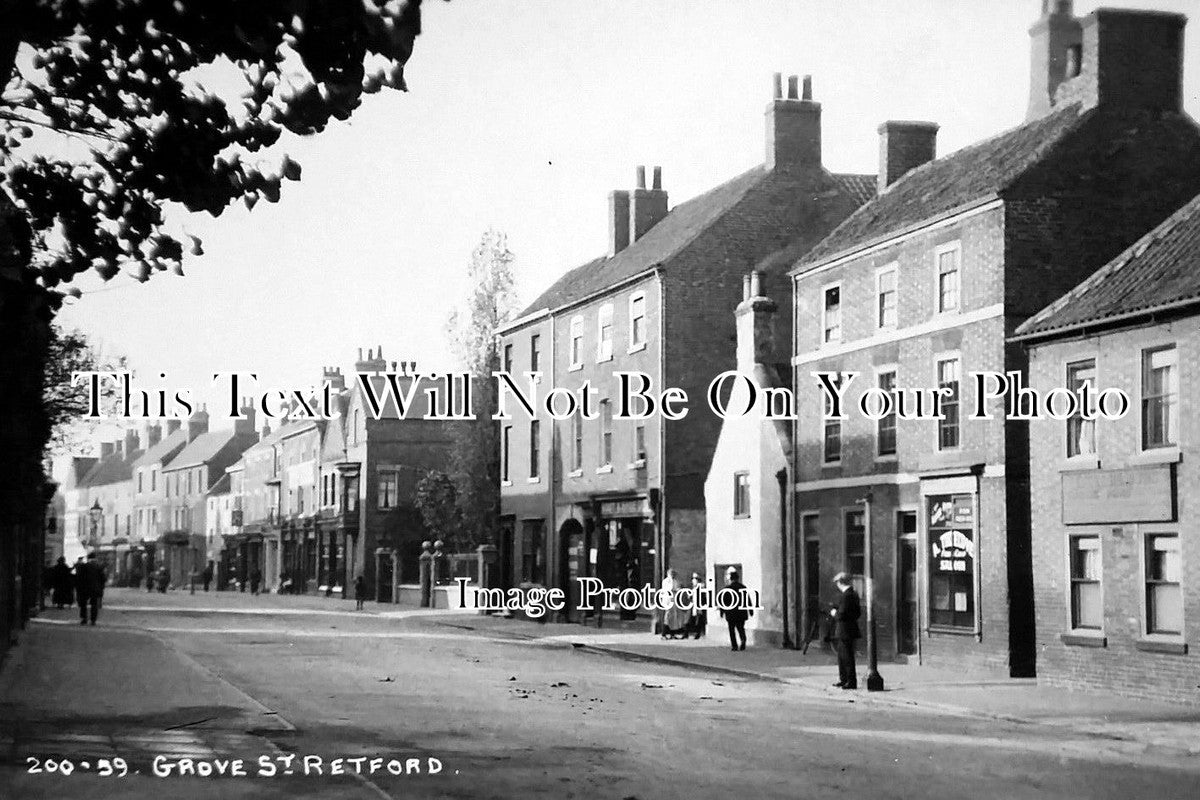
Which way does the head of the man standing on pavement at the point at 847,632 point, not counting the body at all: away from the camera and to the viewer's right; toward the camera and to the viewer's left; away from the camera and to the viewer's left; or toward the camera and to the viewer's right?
toward the camera and to the viewer's left

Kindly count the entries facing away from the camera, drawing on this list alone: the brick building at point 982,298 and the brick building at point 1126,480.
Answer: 0

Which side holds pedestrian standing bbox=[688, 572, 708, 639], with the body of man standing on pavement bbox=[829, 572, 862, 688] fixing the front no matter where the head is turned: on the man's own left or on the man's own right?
on the man's own right

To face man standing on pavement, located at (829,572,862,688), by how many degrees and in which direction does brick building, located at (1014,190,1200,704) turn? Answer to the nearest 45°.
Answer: approximately 45° to its right

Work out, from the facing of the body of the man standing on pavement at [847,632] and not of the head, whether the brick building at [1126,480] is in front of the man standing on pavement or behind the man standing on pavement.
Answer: behind

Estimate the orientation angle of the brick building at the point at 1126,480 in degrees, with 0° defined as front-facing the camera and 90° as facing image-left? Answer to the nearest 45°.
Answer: approximately 45°

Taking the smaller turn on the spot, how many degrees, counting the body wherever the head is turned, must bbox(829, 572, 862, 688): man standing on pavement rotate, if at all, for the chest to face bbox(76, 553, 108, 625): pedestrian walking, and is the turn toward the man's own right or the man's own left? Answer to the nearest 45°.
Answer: approximately 45° to the man's own right

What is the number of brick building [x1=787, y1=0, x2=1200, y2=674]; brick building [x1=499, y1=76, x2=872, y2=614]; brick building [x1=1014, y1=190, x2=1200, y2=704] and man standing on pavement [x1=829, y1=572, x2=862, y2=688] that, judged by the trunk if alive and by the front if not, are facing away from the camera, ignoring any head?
0

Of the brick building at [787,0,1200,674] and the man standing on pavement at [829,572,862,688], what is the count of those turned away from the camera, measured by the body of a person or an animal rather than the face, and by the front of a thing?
0

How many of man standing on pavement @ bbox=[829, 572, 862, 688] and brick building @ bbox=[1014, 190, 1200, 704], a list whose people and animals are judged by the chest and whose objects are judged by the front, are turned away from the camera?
0

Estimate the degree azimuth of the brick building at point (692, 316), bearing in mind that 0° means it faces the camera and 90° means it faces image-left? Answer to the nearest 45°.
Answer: approximately 45°

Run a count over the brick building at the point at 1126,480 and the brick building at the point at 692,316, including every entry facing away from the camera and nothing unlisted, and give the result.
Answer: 0

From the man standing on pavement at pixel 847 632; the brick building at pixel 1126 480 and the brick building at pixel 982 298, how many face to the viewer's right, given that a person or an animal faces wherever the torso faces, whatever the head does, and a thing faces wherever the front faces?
0

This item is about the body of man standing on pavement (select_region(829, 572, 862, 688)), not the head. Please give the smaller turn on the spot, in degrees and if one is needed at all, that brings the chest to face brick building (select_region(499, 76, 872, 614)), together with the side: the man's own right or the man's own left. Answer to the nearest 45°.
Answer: approximately 90° to the man's own right

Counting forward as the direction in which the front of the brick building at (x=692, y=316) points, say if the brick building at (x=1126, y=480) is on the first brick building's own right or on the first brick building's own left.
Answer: on the first brick building's own left

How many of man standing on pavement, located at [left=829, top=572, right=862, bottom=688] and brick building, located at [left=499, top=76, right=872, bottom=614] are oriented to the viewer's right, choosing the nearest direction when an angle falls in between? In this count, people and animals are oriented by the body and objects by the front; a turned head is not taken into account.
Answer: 0

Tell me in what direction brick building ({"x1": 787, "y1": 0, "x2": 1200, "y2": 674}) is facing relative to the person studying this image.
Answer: facing the viewer and to the left of the viewer

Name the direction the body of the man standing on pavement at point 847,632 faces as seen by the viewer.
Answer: to the viewer's left
